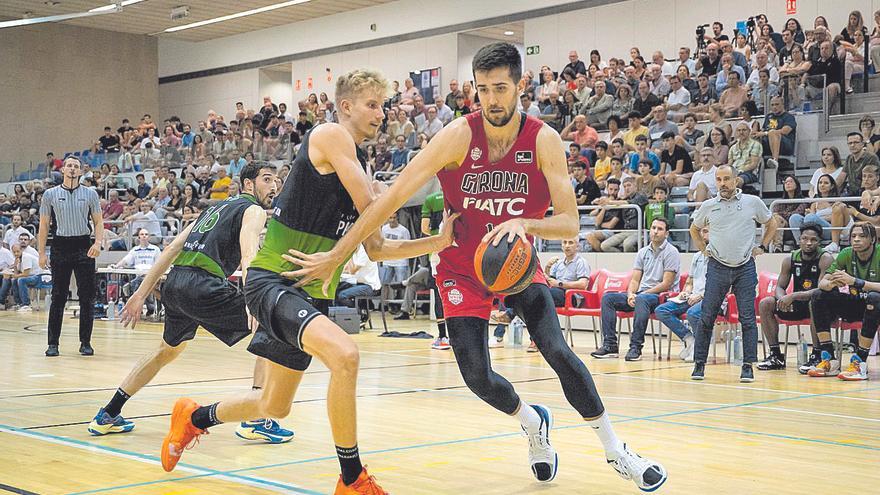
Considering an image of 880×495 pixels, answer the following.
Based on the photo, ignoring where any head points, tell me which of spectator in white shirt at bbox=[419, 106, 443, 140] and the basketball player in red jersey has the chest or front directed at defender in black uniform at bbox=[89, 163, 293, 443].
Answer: the spectator in white shirt

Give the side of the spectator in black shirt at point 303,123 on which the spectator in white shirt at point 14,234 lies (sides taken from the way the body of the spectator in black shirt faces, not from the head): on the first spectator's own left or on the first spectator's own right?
on the first spectator's own right

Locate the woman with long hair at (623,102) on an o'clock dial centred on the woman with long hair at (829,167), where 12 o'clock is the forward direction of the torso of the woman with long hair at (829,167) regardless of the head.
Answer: the woman with long hair at (623,102) is roughly at 3 o'clock from the woman with long hair at (829,167).

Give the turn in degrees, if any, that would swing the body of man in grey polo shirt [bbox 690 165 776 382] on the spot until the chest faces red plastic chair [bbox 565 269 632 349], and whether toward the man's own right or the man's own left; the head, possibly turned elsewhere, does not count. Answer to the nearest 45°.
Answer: approximately 135° to the man's own right

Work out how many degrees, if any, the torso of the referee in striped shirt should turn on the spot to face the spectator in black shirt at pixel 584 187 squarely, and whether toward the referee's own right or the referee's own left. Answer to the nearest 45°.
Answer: approximately 90° to the referee's own left

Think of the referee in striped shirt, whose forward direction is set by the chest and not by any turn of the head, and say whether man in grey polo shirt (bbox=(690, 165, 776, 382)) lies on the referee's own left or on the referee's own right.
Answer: on the referee's own left

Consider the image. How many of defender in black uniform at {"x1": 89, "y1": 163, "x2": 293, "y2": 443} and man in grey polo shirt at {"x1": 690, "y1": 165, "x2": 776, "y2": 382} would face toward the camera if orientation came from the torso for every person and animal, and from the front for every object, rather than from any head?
1

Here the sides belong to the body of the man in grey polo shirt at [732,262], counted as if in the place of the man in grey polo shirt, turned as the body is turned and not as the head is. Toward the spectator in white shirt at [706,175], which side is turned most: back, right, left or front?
back
